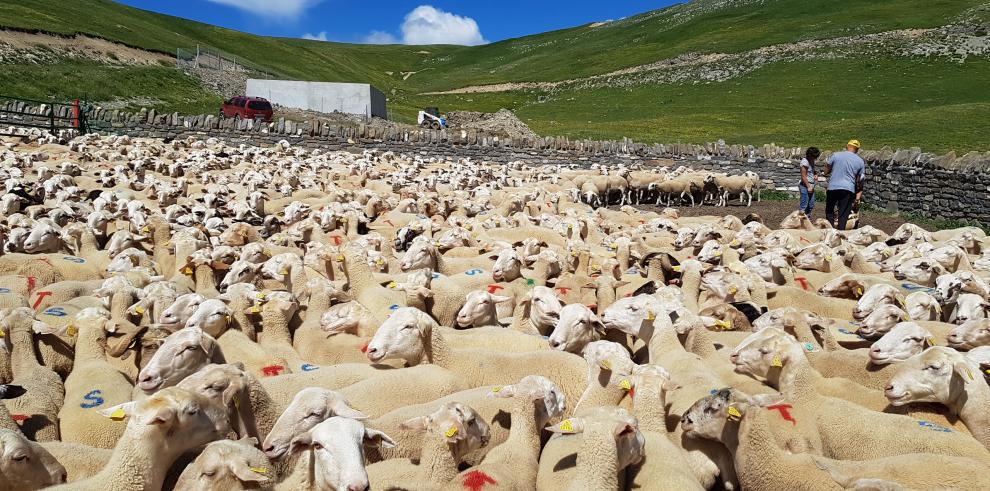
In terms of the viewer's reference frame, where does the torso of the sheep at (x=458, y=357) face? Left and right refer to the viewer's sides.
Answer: facing to the left of the viewer

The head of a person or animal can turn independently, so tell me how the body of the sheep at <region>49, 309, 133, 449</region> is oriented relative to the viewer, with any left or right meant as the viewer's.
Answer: facing away from the viewer

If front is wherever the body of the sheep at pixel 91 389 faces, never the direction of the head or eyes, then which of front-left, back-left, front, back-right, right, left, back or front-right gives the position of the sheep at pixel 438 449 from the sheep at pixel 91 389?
back-right

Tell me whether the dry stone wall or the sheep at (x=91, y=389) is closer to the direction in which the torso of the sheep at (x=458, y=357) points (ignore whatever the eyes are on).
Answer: the sheep

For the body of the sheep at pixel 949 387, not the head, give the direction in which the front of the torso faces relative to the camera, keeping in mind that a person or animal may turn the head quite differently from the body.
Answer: to the viewer's left

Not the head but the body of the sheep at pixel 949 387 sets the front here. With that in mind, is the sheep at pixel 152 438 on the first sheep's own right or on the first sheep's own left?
on the first sheep's own left

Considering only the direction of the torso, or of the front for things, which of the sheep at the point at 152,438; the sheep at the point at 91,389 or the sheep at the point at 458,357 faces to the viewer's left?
the sheep at the point at 458,357

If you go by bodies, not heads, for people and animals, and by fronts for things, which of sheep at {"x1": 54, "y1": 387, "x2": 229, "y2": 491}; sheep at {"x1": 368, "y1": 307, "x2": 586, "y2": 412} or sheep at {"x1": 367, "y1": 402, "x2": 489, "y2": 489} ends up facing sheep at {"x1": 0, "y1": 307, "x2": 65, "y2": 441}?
sheep at {"x1": 368, "y1": 307, "x2": 586, "y2": 412}

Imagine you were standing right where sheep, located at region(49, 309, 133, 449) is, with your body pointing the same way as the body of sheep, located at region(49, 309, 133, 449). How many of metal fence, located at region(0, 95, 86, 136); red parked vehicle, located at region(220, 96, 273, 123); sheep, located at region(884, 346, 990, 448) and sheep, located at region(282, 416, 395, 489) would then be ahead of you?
2

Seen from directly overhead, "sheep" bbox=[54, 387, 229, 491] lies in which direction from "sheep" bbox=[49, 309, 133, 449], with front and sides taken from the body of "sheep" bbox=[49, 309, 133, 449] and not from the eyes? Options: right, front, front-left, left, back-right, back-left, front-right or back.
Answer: back

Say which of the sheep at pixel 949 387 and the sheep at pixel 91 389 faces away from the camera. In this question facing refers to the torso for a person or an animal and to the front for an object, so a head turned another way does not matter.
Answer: the sheep at pixel 91 389
